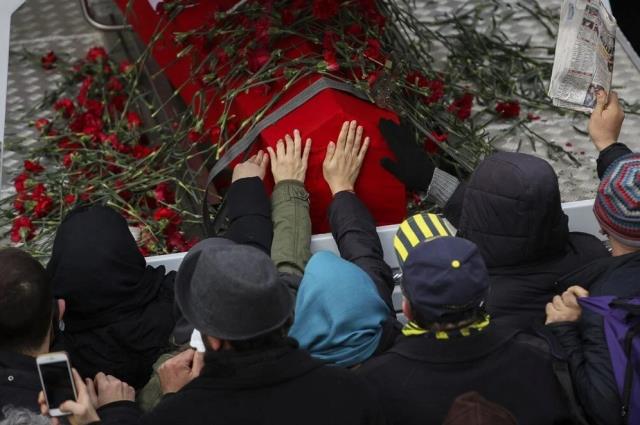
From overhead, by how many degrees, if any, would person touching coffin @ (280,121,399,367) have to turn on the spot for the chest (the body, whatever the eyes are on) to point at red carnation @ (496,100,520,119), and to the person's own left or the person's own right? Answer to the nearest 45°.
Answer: approximately 45° to the person's own right

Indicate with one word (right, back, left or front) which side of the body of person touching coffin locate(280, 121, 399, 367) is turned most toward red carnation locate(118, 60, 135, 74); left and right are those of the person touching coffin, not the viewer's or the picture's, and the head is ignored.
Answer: front

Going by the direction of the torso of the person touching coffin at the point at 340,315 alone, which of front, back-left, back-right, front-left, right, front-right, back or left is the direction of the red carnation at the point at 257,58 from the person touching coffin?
front

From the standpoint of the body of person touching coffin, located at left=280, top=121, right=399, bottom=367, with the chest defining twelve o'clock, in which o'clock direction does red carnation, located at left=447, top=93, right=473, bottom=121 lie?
The red carnation is roughly at 1 o'clock from the person touching coffin.

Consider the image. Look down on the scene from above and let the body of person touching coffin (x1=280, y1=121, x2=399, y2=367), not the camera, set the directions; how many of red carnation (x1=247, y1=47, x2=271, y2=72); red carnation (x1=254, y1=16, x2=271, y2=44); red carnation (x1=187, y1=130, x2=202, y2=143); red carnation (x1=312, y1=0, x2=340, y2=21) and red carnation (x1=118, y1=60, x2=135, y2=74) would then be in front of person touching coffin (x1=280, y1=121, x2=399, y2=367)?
5

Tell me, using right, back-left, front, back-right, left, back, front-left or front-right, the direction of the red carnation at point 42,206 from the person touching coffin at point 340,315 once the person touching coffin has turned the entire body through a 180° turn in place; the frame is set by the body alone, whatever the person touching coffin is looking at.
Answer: back-right

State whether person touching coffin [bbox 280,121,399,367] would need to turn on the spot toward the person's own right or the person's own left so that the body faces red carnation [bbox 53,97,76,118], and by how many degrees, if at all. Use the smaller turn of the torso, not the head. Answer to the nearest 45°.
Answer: approximately 45° to the person's own left

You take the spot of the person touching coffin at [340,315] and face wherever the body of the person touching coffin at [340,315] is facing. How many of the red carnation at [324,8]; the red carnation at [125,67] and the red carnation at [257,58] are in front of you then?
3

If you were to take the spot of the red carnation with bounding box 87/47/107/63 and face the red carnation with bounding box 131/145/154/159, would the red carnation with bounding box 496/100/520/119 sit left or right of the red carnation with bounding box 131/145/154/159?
left

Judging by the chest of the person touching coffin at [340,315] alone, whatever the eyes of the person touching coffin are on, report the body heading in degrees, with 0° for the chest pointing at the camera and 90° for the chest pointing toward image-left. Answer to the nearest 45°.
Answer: approximately 180°

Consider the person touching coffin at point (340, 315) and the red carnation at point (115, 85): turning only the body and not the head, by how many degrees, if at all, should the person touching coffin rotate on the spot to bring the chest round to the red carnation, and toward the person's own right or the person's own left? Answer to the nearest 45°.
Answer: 0° — they already face it

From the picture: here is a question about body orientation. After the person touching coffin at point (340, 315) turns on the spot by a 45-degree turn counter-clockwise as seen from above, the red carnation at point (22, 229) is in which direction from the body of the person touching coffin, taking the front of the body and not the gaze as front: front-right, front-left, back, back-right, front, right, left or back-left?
front

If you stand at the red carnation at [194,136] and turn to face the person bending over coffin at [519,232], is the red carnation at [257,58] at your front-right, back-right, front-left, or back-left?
front-left

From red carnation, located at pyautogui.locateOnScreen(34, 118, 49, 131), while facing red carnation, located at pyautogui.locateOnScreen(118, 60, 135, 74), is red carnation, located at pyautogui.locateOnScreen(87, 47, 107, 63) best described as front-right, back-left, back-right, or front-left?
front-left

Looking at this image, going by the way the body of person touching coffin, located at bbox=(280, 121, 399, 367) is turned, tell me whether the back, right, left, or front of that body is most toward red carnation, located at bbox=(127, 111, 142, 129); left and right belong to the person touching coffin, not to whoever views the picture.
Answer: front

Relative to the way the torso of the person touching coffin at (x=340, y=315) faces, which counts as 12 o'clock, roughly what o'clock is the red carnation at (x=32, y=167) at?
The red carnation is roughly at 11 o'clock from the person touching coffin.

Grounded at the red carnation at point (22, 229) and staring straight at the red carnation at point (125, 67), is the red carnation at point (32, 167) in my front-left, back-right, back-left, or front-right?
front-left
